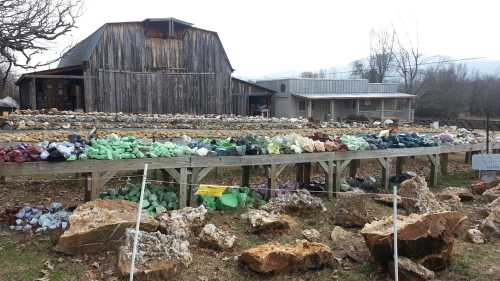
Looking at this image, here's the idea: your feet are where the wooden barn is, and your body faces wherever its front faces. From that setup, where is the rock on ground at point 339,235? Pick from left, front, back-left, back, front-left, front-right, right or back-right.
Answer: front

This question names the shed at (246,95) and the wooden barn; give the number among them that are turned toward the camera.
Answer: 2

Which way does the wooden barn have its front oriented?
toward the camera

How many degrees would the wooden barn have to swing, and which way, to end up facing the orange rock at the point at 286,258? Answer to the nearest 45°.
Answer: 0° — it already faces it

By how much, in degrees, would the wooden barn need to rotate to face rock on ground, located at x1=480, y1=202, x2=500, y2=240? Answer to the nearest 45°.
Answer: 0° — it already faces it

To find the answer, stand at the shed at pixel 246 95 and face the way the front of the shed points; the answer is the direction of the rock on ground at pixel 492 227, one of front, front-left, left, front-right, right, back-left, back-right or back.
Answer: front

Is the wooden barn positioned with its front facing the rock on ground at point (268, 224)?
yes

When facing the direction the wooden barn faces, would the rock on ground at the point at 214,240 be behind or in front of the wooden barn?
in front

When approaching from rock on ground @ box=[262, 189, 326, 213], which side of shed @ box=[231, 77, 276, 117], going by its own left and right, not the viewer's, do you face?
front

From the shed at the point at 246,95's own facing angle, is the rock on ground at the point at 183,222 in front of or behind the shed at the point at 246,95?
in front

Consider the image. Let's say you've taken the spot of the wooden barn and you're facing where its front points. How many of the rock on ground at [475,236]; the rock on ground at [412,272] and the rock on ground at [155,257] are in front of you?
3

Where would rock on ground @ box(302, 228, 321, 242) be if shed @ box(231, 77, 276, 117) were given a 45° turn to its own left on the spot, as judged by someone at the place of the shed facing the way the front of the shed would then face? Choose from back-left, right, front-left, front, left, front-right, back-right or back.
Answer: front-right

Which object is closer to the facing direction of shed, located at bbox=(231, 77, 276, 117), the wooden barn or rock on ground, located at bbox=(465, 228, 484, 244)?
the rock on ground

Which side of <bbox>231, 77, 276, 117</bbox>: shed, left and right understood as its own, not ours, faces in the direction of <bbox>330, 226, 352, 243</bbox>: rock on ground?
front
